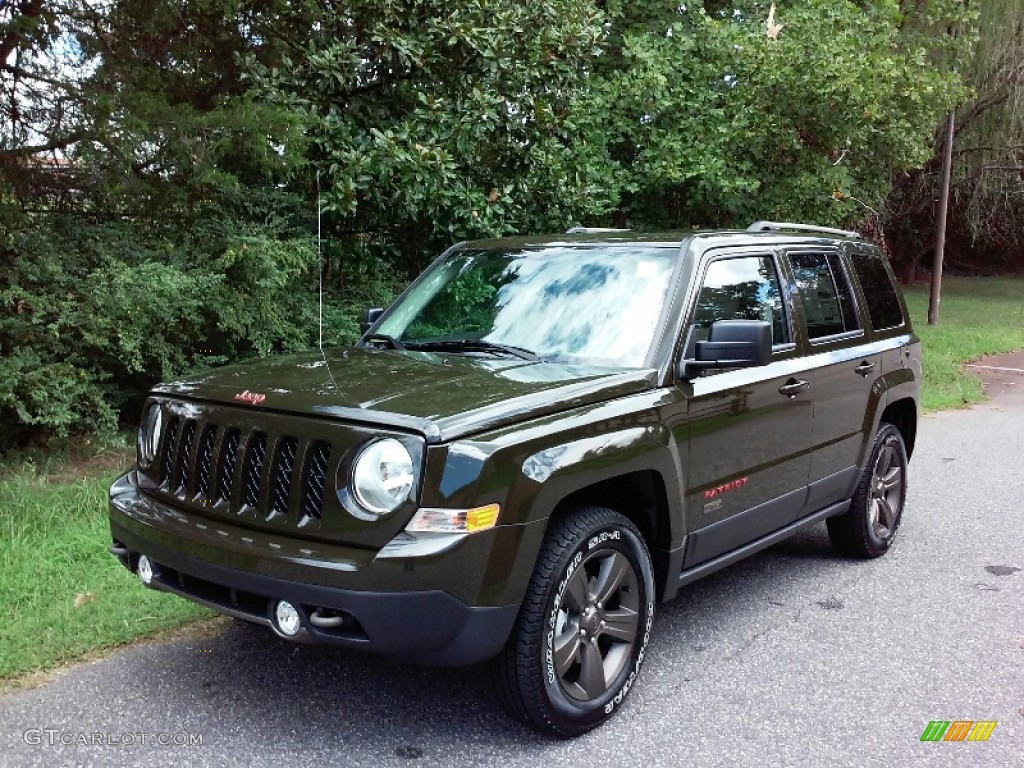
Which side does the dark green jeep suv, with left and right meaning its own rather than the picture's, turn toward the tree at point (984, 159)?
back

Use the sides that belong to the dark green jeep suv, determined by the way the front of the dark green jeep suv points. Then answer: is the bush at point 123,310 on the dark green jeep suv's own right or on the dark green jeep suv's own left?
on the dark green jeep suv's own right

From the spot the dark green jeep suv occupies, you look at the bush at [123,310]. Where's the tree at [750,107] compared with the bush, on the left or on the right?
right

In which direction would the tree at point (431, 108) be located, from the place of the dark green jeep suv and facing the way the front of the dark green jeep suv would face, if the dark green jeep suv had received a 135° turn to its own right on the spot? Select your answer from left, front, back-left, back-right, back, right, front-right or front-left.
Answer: front

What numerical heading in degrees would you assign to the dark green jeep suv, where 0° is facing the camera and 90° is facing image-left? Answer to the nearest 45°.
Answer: approximately 45°

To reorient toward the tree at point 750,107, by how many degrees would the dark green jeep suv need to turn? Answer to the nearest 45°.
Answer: approximately 135° to its right
